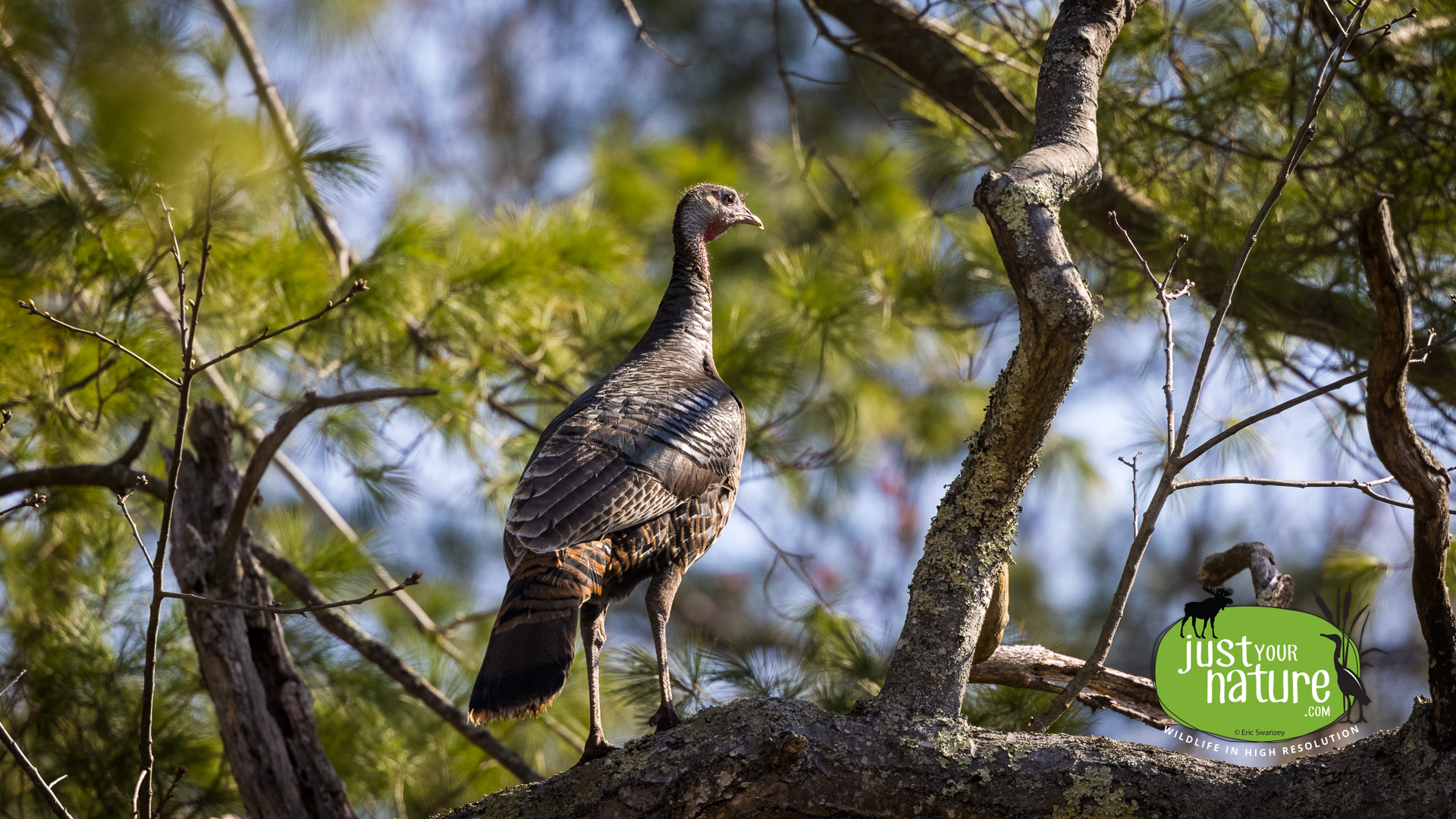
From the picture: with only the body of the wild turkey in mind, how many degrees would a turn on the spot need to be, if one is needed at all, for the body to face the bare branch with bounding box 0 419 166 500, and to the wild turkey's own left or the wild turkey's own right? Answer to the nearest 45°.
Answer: approximately 90° to the wild turkey's own left

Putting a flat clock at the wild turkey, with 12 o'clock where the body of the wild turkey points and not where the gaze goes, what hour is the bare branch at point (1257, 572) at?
The bare branch is roughly at 2 o'clock from the wild turkey.

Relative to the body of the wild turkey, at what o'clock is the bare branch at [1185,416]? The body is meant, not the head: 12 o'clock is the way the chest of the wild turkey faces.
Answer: The bare branch is roughly at 3 o'clock from the wild turkey.

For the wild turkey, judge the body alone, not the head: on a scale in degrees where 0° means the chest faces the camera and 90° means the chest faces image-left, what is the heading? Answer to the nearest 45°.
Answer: approximately 225°

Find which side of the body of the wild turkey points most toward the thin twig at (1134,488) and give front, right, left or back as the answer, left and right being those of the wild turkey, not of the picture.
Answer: right

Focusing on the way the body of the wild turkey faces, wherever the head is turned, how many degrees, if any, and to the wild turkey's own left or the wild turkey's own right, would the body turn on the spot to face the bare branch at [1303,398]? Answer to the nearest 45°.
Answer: approximately 90° to the wild turkey's own right

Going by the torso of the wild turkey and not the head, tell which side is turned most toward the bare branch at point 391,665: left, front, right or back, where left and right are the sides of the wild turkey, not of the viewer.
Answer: left
